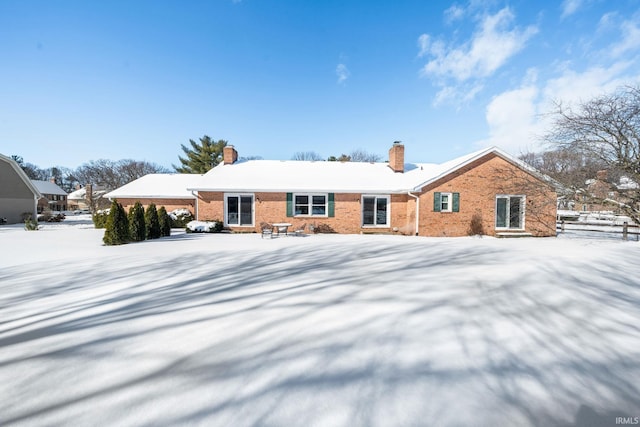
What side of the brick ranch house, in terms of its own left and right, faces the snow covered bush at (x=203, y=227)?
left

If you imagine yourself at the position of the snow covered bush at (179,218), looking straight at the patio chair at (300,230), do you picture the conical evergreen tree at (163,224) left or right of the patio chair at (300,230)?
right

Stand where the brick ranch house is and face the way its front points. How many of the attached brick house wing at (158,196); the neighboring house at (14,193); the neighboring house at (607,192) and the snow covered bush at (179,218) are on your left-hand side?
3

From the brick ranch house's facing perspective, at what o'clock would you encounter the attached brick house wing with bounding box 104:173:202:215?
The attached brick house wing is roughly at 9 o'clock from the brick ranch house.

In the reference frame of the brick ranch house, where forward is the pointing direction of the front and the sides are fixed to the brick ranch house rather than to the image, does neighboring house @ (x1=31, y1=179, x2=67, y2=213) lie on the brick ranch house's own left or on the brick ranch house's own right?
on the brick ranch house's own left

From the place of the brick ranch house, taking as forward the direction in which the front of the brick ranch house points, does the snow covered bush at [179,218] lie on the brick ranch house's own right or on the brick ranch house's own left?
on the brick ranch house's own left

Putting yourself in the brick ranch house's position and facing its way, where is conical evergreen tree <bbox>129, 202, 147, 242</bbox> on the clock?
The conical evergreen tree is roughly at 8 o'clock from the brick ranch house.

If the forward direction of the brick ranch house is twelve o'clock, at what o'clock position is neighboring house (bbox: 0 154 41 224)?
The neighboring house is roughly at 9 o'clock from the brick ranch house.

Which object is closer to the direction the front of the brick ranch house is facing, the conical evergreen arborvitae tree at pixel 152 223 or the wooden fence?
the wooden fence

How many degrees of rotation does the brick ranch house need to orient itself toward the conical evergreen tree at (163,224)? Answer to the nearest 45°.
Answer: approximately 90° to its left

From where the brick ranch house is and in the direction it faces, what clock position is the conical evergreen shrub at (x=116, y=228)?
The conical evergreen shrub is roughly at 8 o'clock from the brick ranch house.

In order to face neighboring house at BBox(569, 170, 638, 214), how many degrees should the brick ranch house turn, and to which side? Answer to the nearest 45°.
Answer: approximately 90° to its right

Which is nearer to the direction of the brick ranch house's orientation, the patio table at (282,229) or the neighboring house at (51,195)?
the neighboring house

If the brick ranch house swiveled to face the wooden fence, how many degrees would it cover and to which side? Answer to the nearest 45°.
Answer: approximately 90° to its right

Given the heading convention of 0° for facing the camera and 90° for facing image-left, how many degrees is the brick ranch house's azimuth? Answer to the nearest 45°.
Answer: approximately 180°

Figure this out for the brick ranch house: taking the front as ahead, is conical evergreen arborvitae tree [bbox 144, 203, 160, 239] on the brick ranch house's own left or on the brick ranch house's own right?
on the brick ranch house's own left
